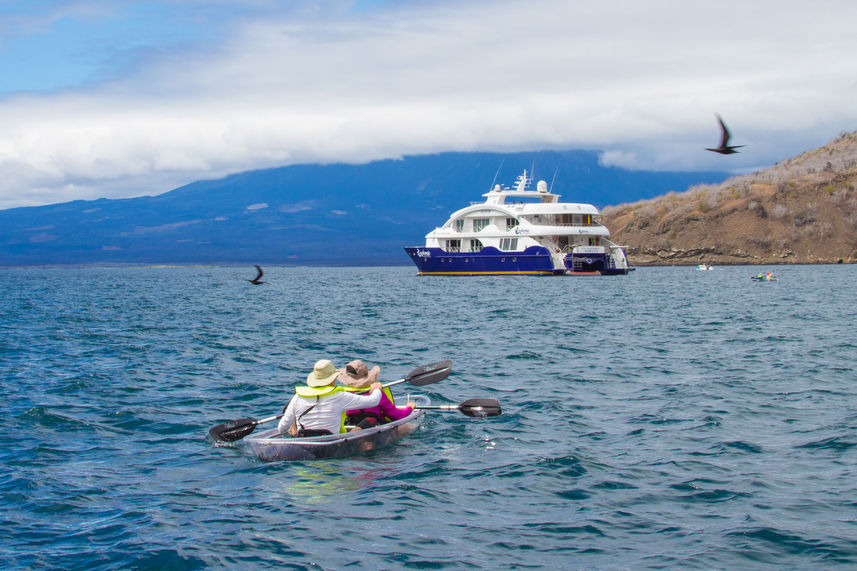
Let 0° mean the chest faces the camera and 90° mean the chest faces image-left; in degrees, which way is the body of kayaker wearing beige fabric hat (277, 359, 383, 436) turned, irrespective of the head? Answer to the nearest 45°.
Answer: approximately 225°

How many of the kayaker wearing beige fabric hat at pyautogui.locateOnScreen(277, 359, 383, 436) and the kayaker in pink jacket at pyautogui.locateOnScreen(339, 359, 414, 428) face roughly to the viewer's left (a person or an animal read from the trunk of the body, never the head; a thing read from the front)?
0

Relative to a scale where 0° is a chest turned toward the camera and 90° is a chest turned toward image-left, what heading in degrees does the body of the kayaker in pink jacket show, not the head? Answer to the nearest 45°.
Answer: approximately 225°

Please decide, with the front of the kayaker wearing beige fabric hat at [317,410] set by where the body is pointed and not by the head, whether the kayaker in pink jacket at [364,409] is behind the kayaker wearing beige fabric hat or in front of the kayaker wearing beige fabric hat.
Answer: in front
